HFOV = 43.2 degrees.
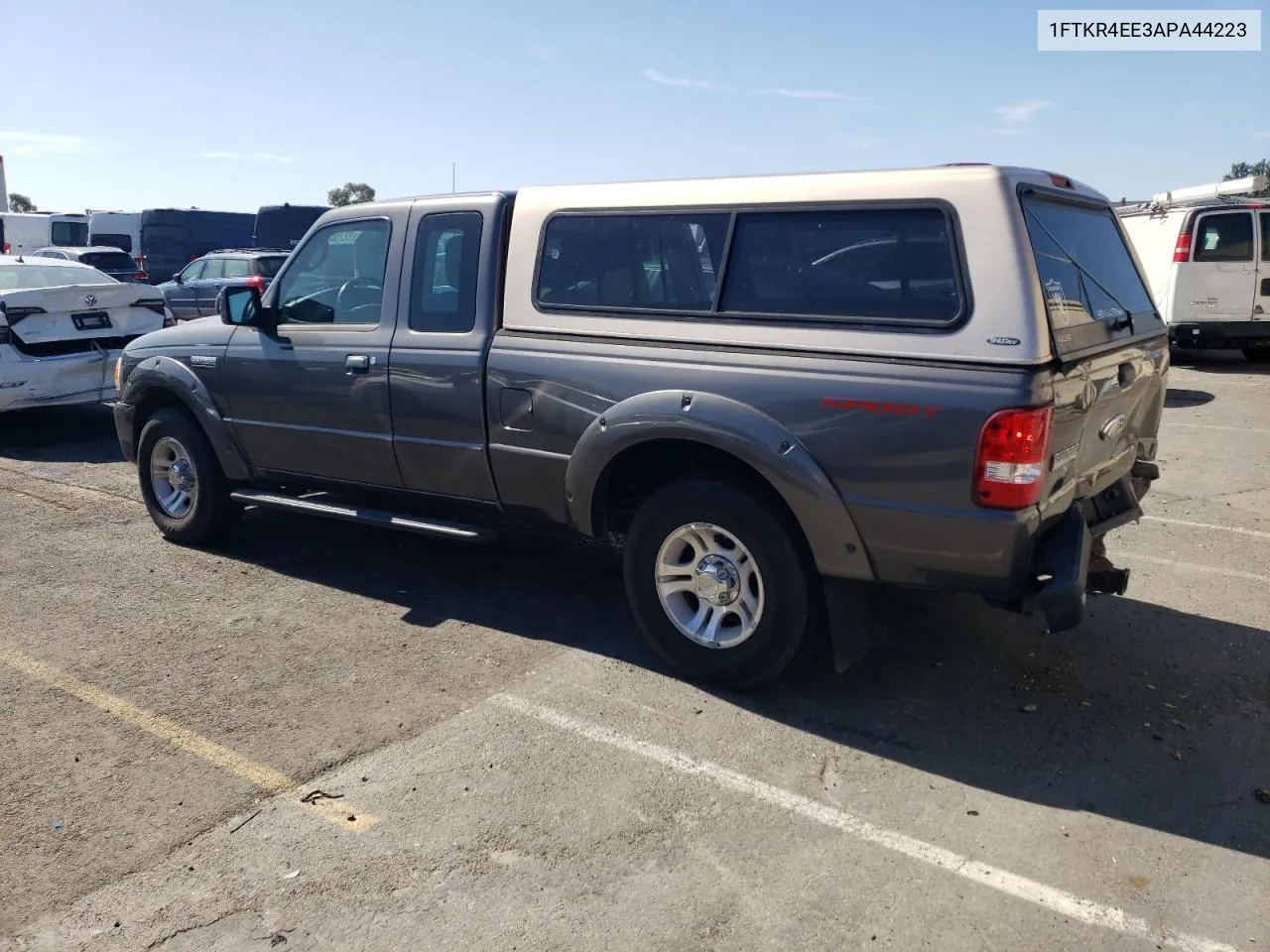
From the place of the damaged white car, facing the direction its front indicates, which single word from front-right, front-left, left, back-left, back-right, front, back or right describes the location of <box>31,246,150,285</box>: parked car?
front-right

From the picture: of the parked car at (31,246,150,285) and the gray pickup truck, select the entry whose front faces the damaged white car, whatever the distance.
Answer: the gray pickup truck

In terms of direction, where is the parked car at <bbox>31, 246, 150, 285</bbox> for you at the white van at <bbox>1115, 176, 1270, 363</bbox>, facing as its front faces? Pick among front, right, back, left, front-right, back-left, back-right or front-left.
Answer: front-left

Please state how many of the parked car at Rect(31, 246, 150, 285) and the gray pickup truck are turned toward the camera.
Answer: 0

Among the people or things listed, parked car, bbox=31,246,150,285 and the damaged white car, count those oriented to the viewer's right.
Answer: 0

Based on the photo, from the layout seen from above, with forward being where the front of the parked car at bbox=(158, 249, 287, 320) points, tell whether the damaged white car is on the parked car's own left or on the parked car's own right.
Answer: on the parked car's own left

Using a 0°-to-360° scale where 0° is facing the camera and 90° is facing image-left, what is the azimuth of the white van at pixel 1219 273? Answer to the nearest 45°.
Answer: approximately 135°

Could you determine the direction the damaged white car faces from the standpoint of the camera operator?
facing away from the viewer and to the left of the viewer

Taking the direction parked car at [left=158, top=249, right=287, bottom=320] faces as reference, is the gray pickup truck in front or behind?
behind

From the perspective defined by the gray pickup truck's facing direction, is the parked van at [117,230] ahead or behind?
ahead

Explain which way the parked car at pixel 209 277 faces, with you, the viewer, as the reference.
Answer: facing away from the viewer and to the left of the viewer
